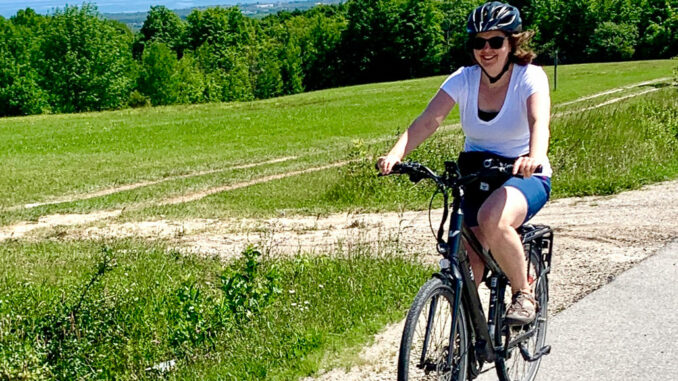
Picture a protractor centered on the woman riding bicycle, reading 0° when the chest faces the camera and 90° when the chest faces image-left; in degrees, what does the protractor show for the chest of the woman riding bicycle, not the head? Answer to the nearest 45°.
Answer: approximately 45°

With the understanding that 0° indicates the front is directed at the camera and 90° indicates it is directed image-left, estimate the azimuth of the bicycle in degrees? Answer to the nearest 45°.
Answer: approximately 45°
